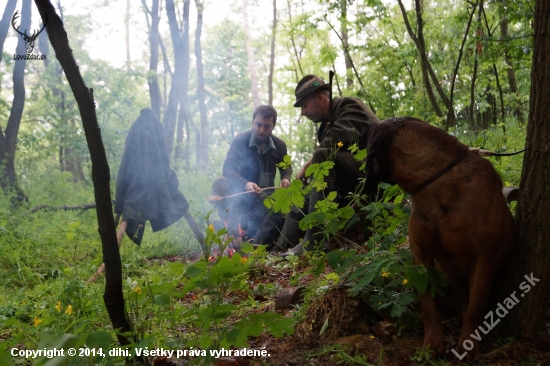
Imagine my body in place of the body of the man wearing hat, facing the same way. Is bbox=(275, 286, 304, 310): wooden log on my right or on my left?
on my left

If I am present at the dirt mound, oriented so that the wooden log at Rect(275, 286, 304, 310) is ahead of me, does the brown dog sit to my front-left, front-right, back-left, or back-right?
back-right

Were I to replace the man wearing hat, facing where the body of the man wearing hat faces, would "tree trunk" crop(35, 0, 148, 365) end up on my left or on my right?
on my left

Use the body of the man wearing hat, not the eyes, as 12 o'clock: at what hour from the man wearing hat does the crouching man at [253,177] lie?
The crouching man is roughly at 2 o'clock from the man wearing hat.

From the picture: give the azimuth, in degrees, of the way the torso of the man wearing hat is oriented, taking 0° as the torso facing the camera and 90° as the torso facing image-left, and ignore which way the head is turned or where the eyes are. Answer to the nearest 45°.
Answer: approximately 90°

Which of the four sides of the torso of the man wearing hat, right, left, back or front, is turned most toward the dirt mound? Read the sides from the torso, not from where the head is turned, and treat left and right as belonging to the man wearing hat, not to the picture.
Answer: left

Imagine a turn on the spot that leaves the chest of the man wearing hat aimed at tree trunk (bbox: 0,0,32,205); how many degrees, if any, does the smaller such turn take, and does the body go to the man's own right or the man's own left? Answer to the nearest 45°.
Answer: approximately 45° to the man's own right

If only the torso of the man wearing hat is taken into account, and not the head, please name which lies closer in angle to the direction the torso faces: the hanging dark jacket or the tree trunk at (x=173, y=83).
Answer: the hanging dark jacket

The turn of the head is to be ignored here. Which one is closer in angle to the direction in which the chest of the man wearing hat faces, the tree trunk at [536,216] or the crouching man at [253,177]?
the crouching man
